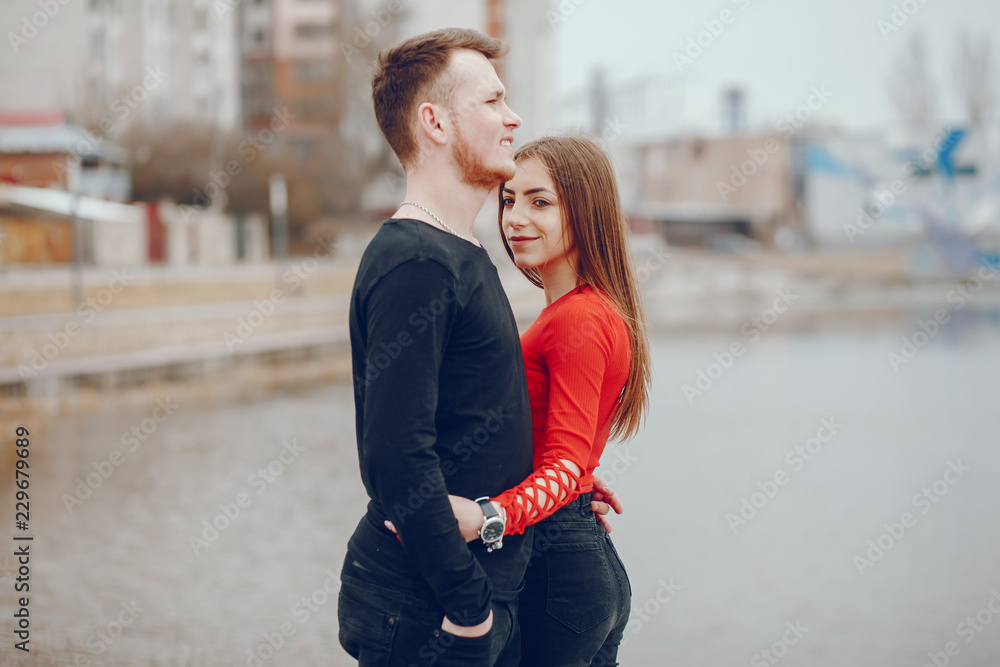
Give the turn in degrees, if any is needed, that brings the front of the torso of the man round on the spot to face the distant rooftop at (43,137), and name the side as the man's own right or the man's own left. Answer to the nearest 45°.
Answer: approximately 90° to the man's own left

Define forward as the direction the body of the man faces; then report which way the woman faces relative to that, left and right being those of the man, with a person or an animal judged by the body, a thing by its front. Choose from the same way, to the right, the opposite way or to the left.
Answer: the opposite way

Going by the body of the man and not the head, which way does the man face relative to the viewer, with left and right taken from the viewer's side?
facing to the right of the viewer

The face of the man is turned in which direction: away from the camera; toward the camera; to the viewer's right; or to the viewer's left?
to the viewer's right

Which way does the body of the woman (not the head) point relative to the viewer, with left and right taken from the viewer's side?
facing to the left of the viewer
